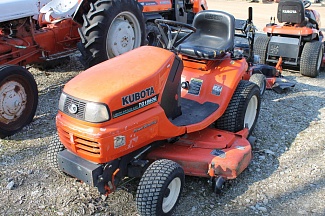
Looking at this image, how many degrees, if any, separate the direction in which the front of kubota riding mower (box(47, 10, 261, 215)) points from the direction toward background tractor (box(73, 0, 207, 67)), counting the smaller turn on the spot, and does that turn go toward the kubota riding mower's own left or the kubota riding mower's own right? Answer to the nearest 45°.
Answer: approximately 135° to the kubota riding mower's own right

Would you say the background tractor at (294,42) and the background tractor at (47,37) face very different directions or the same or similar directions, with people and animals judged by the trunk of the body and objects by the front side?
very different directions

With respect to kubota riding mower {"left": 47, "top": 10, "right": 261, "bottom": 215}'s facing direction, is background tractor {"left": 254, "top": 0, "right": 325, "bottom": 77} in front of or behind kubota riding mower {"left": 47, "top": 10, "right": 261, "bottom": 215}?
behind

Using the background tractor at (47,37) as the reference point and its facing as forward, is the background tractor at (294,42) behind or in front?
behind

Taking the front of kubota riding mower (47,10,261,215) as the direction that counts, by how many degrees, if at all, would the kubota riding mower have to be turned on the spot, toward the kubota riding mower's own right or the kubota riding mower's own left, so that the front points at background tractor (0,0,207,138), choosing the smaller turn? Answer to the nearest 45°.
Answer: approximately 90° to the kubota riding mower's own right

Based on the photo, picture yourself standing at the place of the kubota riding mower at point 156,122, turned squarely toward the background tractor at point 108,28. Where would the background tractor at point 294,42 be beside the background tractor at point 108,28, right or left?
right

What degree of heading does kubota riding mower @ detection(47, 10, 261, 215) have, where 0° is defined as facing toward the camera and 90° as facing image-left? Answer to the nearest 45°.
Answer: approximately 45°
